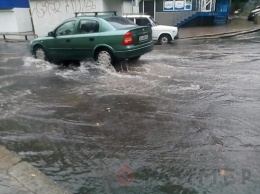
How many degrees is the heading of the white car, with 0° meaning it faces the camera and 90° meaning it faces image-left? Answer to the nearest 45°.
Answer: approximately 270°

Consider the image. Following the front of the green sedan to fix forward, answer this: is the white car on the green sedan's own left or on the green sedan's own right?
on the green sedan's own right

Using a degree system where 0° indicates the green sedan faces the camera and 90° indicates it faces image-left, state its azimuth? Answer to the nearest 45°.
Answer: approximately 135°

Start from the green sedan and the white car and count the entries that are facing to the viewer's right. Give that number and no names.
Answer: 1

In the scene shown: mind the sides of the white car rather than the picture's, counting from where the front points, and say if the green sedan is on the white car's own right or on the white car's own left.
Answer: on the white car's own right

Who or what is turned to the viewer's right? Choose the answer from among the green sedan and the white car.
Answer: the white car
